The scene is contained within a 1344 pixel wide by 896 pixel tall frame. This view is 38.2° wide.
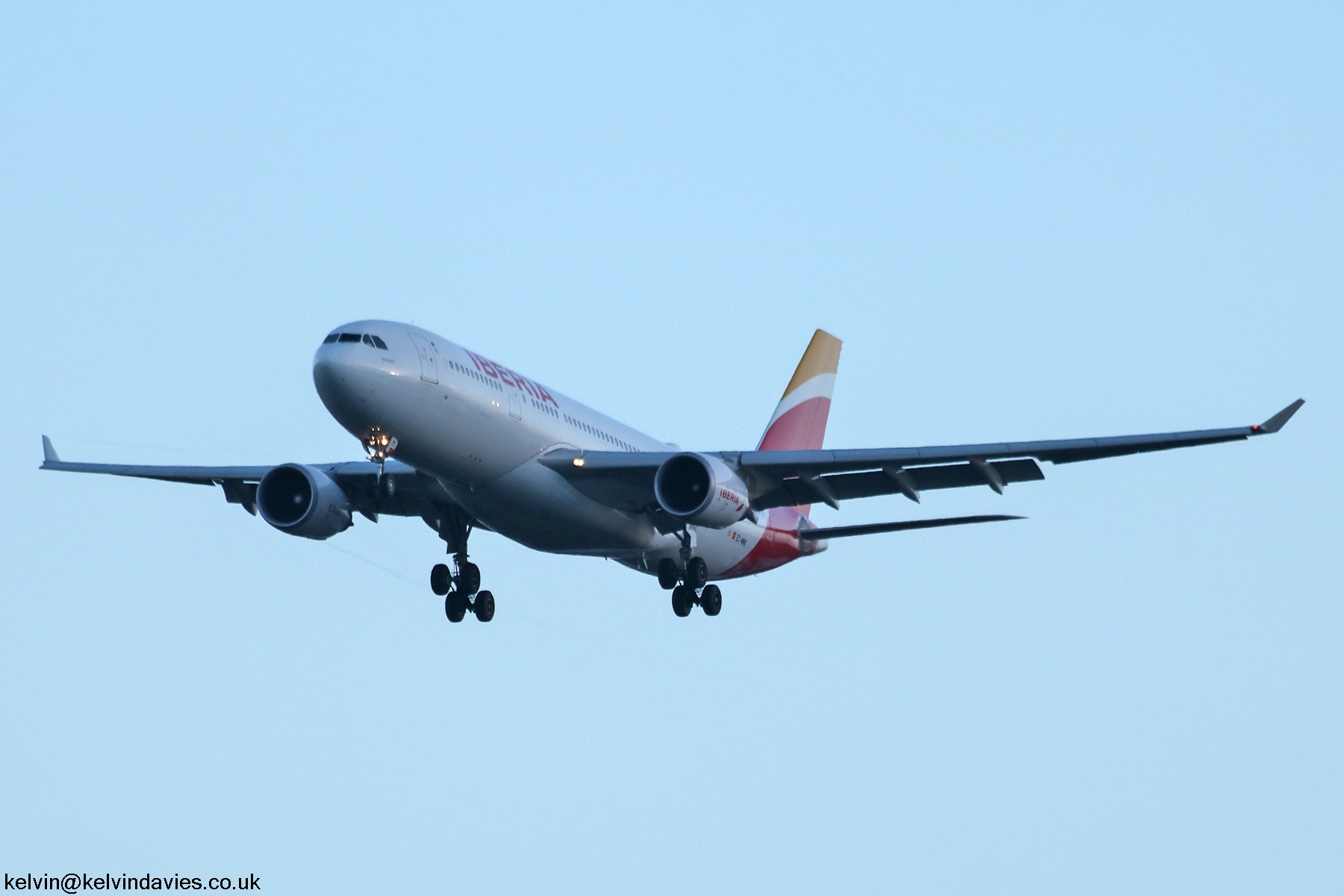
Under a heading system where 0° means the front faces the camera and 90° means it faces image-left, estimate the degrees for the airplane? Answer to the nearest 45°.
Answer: approximately 45°
